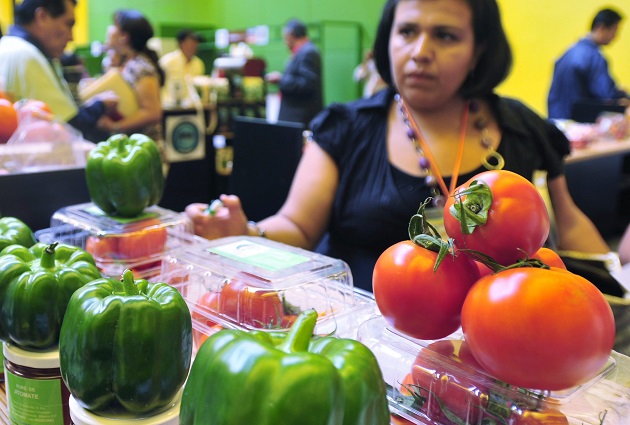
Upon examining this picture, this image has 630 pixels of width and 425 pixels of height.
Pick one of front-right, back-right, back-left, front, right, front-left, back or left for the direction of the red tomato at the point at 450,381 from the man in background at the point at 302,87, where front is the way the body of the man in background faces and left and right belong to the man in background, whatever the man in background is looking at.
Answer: left

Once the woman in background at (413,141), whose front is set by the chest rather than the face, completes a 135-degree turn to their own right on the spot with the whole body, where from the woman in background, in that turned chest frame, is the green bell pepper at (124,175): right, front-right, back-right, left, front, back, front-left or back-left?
left

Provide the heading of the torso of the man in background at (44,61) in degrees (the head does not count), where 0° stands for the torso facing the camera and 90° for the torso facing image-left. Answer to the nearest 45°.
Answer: approximately 270°

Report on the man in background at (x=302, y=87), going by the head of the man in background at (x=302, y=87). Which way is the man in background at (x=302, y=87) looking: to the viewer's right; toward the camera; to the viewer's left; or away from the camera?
to the viewer's left

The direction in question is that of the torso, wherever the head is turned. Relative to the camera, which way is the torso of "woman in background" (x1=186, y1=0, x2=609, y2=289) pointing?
toward the camera

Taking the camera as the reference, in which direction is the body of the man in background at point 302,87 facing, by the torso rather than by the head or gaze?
to the viewer's left

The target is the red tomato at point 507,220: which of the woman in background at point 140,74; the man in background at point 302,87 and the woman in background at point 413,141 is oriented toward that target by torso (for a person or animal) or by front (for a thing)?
the woman in background at point 413,141

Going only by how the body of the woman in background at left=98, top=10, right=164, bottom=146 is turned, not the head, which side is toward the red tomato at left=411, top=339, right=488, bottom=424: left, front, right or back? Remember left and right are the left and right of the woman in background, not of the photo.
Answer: left

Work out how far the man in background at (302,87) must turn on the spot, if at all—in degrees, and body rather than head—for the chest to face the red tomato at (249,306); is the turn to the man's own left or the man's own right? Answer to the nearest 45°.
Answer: approximately 90° to the man's own left

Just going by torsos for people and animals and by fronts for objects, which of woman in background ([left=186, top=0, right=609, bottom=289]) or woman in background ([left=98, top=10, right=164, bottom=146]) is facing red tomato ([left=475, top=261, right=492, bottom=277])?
woman in background ([left=186, top=0, right=609, bottom=289])

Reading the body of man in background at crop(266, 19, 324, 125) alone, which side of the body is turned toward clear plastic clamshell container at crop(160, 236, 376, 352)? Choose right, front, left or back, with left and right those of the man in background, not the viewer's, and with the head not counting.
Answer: left

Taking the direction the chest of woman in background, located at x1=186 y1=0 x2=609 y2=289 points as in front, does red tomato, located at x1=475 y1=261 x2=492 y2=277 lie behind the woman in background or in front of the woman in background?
in front

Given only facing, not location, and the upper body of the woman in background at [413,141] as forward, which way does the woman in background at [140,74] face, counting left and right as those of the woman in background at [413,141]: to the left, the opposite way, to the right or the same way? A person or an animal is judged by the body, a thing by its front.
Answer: to the right

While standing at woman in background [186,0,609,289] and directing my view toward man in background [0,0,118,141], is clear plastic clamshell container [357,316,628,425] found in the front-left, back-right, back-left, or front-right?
back-left

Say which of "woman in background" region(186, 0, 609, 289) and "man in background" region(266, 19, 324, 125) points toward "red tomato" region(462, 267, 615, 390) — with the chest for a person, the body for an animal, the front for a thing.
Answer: the woman in background

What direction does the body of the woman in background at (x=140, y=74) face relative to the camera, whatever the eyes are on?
to the viewer's left

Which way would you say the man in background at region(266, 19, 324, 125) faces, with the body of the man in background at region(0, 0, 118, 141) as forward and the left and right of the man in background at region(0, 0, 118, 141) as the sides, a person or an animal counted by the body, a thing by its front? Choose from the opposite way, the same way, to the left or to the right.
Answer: the opposite way

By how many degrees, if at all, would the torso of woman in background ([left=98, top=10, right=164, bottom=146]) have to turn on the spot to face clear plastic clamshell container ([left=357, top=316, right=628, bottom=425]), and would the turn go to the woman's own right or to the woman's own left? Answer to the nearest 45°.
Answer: approximately 90° to the woman's own left

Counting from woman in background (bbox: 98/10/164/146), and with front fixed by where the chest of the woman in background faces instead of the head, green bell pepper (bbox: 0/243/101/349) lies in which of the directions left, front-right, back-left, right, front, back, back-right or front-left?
left
